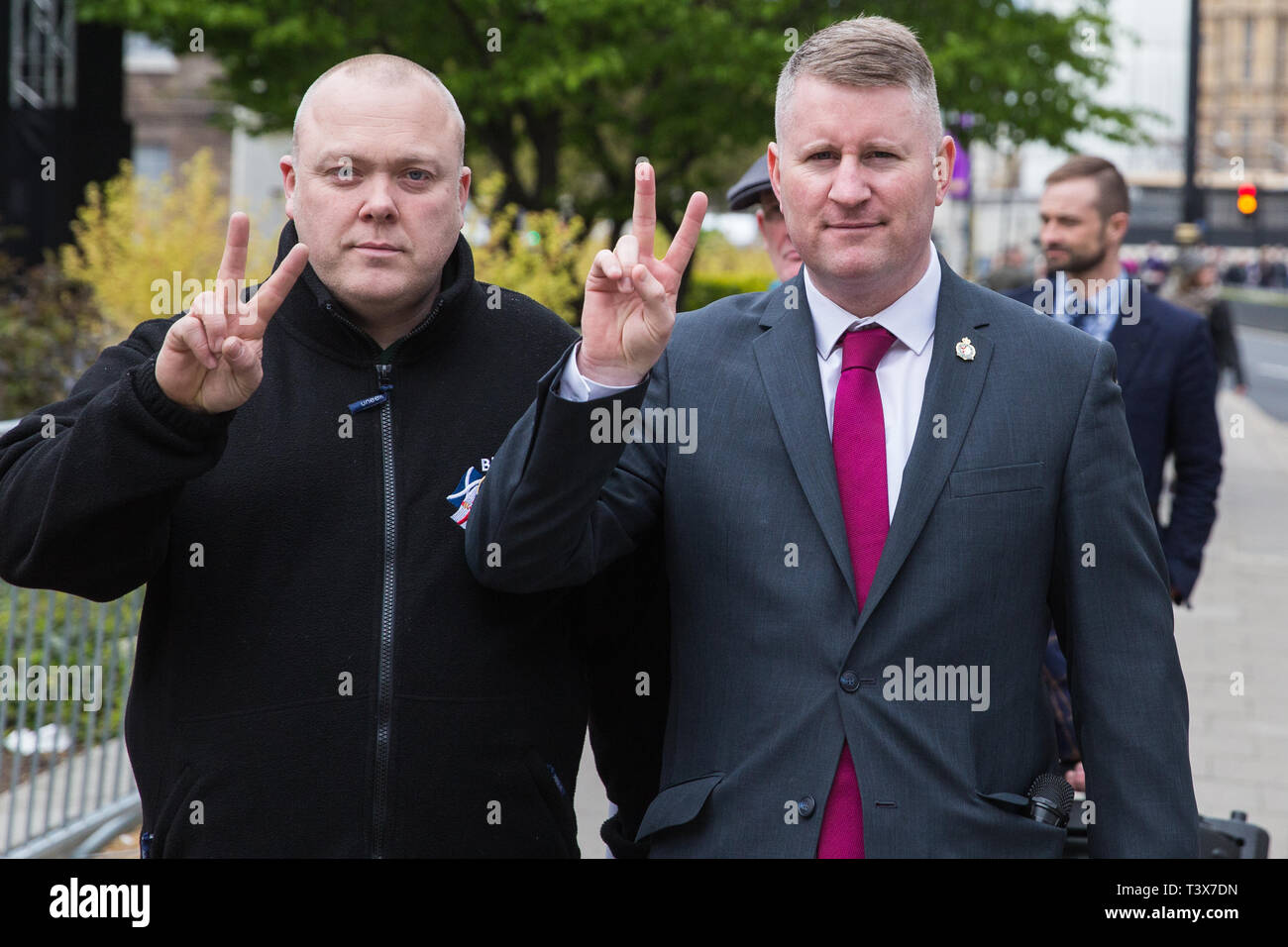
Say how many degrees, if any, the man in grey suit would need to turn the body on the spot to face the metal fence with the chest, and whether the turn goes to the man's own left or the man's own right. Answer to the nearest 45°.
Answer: approximately 135° to the man's own right

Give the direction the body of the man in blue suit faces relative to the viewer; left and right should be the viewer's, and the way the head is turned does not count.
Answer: facing the viewer and to the left of the viewer

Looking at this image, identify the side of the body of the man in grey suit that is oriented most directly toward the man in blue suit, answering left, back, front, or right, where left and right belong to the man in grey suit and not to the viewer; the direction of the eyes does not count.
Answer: back

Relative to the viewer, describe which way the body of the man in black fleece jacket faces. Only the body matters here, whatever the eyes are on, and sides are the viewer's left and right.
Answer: facing the viewer

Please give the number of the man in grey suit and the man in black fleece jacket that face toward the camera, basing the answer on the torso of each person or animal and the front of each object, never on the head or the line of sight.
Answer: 2

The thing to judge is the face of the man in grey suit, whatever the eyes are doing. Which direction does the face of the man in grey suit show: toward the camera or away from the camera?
toward the camera

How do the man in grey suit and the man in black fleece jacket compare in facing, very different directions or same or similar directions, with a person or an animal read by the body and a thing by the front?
same or similar directions

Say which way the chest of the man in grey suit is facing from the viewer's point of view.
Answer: toward the camera

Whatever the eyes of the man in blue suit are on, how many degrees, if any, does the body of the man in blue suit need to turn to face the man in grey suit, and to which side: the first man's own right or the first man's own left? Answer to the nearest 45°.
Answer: approximately 45° to the first man's own left

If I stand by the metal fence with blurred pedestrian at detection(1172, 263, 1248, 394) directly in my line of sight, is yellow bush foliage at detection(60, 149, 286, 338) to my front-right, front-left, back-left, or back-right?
front-left

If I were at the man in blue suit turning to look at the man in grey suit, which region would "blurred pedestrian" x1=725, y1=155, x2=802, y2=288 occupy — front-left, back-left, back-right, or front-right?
front-right

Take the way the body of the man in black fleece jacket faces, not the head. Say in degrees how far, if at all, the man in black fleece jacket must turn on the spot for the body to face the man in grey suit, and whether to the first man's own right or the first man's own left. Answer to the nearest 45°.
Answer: approximately 90° to the first man's own left

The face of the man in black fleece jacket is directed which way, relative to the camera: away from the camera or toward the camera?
toward the camera

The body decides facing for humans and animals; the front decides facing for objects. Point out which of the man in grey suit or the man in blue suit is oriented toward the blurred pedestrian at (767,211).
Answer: the man in blue suit

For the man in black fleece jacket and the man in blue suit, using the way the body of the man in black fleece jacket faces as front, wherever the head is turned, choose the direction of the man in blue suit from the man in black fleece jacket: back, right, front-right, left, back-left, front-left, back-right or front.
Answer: back-left
